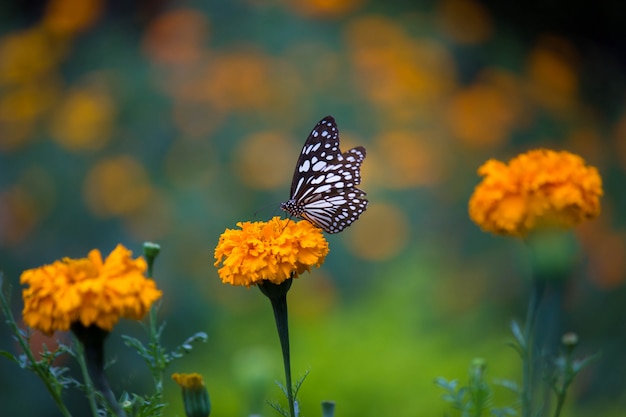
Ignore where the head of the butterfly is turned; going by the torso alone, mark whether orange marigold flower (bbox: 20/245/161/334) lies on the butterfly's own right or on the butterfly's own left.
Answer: on the butterfly's own left

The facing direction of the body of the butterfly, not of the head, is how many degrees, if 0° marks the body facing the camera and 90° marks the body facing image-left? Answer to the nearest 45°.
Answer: approximately 90°
